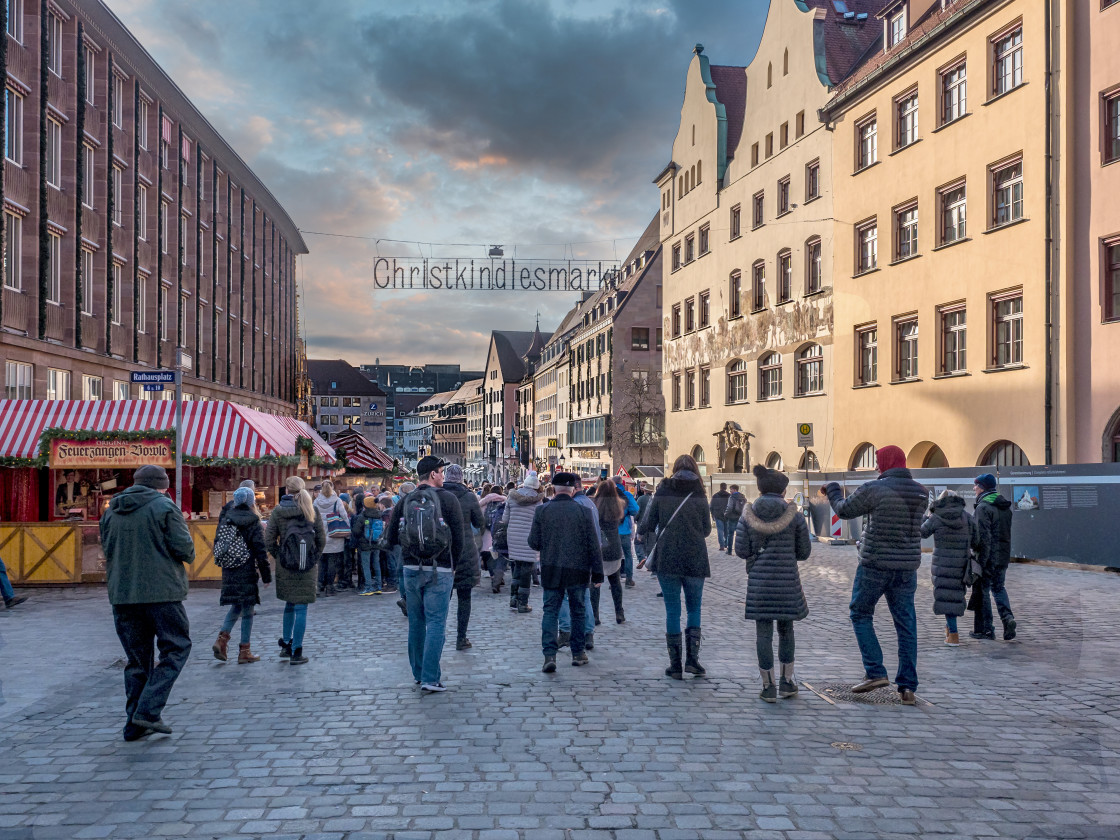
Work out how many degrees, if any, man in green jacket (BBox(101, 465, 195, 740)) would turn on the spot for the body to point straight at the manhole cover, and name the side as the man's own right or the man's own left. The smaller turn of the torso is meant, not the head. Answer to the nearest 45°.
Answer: approximately 45° to the man's own right

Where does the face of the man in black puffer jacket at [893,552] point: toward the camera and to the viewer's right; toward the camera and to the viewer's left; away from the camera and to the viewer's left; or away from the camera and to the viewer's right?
away from the camera and to the viewer's left

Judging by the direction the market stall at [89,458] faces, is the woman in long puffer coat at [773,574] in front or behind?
in front

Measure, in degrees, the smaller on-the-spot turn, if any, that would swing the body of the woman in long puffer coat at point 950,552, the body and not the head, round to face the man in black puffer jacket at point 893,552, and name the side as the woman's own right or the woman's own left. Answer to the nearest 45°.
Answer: approximately 180°

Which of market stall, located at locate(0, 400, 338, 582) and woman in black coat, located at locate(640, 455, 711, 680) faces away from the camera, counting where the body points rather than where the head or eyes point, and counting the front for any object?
the woman in black coat

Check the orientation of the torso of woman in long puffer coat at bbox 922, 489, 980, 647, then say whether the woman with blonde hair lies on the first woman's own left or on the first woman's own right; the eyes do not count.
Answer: on the first woman's own left

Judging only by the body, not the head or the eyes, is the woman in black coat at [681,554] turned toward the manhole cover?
no

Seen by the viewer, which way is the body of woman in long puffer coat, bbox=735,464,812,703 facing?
away from the camera

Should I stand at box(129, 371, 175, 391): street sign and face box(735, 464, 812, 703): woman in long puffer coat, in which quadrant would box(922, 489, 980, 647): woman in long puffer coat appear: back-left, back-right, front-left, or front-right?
front-left

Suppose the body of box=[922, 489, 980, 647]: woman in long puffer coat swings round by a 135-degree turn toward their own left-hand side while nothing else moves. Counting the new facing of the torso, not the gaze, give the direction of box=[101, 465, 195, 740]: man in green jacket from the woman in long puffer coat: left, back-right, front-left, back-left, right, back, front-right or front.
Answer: front

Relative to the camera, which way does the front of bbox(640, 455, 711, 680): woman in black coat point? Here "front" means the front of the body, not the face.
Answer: away from the camera

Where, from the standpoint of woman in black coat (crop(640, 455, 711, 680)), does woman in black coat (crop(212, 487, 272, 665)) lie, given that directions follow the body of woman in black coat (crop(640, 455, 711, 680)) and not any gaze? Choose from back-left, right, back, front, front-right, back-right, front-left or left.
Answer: left

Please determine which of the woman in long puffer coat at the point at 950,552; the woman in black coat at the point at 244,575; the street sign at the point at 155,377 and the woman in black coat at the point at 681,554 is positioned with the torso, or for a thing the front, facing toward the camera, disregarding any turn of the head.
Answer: the street sign

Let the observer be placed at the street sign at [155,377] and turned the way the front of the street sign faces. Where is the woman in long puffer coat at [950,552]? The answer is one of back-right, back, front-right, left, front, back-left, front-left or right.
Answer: front-left

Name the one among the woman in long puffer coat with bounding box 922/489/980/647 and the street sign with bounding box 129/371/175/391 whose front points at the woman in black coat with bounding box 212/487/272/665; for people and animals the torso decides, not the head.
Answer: the street sign

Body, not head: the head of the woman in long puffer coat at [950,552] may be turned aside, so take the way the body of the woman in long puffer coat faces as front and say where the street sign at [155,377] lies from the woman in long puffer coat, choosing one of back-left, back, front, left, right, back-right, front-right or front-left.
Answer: left

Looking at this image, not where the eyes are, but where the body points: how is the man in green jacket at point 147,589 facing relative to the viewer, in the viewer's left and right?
facing away from the viewer and to the right of the viewer

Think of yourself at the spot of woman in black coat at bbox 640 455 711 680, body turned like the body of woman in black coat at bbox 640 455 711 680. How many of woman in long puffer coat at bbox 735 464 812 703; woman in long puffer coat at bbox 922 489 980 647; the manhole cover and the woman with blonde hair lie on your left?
1

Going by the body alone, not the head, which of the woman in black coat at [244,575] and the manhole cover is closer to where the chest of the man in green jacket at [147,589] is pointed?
the woman in black coat

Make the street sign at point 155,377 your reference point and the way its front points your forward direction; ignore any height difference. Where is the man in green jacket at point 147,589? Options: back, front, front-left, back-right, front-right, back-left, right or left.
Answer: front

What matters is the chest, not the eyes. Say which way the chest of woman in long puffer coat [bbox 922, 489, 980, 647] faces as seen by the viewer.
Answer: away from the camera

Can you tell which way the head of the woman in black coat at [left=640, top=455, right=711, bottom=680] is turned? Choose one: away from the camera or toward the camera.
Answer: away from the camera

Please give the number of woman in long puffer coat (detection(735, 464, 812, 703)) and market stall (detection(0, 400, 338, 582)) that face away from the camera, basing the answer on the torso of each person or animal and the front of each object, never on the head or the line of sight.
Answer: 1
